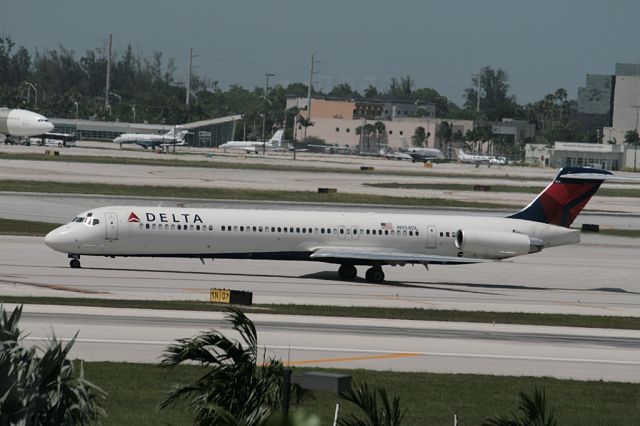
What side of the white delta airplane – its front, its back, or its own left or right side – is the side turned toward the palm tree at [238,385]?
left

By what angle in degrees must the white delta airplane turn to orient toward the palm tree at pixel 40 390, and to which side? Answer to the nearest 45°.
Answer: approximately 90° to its left

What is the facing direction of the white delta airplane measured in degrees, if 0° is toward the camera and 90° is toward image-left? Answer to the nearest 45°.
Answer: approximately 90°

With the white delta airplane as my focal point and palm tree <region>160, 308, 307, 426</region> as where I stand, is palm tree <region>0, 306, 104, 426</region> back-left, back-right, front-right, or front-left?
back-left

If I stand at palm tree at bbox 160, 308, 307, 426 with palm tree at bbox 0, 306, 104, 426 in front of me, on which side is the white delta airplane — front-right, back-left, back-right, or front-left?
back-right
